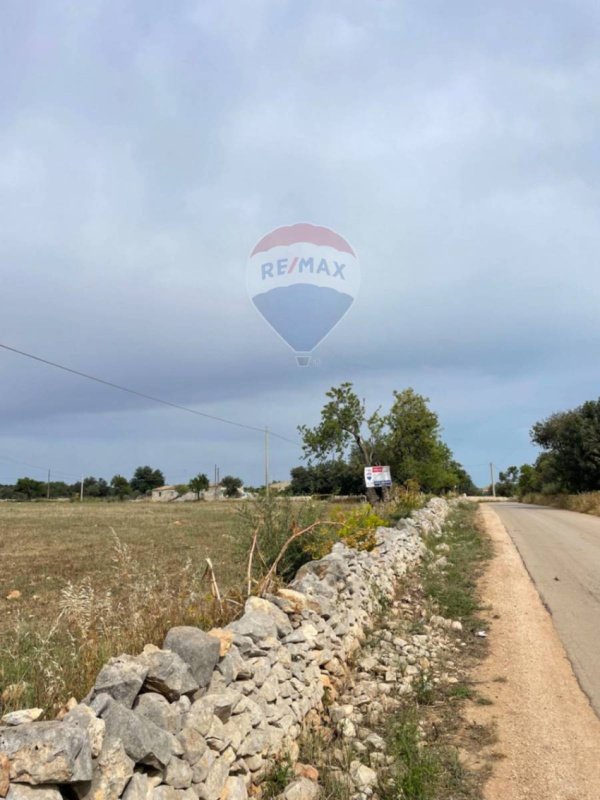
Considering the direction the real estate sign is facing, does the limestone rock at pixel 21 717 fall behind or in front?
in front

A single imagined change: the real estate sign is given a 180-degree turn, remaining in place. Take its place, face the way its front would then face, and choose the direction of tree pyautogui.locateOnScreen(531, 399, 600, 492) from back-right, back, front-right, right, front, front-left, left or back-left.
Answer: front-right

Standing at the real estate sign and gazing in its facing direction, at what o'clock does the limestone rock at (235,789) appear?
The limestone rock is roughly at 12 o'clock from the real estate sign.

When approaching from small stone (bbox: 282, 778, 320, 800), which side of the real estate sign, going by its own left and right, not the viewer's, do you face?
front

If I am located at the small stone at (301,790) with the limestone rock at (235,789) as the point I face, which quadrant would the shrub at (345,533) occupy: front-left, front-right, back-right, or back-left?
back-right

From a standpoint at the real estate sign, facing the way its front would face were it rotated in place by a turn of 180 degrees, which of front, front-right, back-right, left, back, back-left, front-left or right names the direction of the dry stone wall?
back

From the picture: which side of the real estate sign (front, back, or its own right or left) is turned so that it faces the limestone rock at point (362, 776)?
front

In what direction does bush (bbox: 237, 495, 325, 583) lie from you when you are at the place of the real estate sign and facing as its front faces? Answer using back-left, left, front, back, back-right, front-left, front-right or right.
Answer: front

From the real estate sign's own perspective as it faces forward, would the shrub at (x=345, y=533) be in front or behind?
in front

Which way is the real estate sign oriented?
toward the camera

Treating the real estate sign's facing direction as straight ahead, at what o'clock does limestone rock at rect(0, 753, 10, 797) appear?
The limestone rock is roughly at 12 o'clock from the real estate sign.

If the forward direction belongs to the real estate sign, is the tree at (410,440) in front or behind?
behind
